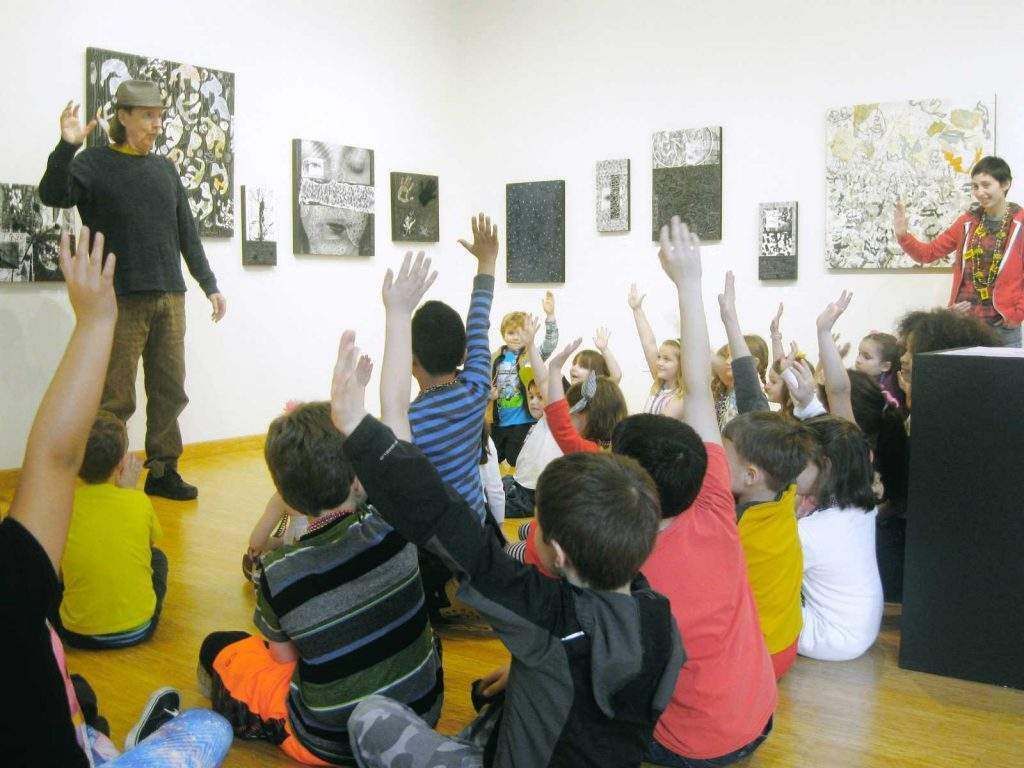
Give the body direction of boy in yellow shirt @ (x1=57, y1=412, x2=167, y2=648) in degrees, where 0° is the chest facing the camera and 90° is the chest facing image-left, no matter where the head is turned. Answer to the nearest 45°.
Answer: approximately 225°

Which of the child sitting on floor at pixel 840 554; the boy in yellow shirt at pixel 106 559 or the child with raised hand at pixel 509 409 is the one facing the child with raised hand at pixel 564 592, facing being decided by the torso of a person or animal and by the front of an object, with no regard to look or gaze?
the child with raised hand at pixel 509 409

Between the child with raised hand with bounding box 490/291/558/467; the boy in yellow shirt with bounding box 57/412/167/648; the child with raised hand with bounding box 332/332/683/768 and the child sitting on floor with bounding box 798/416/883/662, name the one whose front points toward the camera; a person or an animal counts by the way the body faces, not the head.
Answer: the child with raised hand with bounding box 490/291/558/467

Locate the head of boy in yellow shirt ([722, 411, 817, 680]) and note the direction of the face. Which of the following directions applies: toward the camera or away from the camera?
away from the camera

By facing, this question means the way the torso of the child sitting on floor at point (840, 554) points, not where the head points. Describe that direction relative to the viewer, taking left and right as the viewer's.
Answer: facing away from the viewer and to the left of the viewer

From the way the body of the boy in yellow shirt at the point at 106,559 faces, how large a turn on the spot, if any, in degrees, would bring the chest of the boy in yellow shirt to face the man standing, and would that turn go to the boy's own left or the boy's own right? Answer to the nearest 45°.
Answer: approximately 45° to the boy's own left

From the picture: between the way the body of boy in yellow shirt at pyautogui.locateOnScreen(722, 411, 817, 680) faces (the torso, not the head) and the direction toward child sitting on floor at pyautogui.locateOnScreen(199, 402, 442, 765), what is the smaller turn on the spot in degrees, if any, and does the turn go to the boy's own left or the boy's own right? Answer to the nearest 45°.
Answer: approximately 90° to the boy's own left

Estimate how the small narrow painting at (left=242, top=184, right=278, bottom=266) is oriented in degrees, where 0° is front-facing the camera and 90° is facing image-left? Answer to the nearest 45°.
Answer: approximately 315°

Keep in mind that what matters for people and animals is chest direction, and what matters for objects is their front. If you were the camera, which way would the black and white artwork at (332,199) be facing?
facing the viewer and to the right of the viewer

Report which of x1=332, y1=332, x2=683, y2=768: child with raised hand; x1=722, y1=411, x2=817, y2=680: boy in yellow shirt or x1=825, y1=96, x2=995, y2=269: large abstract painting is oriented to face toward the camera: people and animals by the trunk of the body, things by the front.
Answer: the large abstract painting

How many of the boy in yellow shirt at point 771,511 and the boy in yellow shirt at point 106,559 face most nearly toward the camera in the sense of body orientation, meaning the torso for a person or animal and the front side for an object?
0

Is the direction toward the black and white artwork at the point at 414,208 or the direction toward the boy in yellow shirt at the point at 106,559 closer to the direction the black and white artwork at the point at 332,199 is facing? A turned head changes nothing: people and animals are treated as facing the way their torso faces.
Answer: the boy in yellow shirt

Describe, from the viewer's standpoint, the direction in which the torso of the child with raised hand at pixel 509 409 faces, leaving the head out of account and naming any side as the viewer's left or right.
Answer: facing the viewer

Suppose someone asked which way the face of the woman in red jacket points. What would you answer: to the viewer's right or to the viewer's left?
to the viewer's left

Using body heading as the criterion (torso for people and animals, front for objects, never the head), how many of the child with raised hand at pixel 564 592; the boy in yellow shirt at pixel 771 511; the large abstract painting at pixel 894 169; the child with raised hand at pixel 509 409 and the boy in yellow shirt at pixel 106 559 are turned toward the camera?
2
